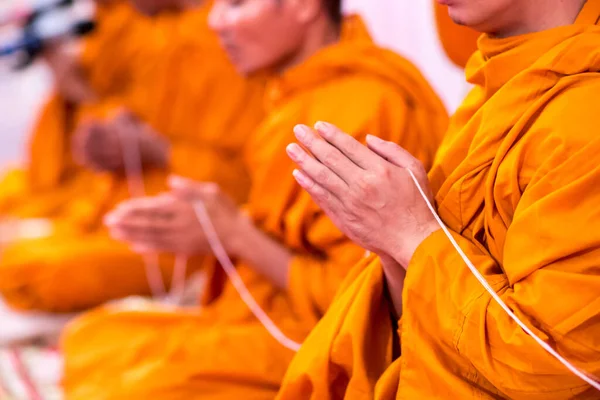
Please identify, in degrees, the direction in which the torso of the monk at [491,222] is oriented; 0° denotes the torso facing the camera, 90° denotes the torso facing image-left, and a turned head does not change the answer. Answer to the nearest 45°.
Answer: approximately 90°

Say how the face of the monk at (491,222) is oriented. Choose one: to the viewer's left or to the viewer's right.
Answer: to the viewer's left

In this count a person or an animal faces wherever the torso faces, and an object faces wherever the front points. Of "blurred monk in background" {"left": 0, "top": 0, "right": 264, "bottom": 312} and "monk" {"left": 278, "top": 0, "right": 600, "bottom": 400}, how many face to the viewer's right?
0

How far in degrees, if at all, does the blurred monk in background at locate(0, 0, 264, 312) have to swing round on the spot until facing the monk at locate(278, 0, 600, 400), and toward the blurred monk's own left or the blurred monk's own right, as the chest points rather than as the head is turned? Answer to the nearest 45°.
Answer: approximately 45° to the blurred monk's own left

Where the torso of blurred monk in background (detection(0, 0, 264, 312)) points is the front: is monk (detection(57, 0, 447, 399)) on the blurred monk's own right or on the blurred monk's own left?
on the blurred monk's own left

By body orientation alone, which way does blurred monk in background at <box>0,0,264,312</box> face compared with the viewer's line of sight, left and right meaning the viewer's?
facing the viewer and to the left of the viewer

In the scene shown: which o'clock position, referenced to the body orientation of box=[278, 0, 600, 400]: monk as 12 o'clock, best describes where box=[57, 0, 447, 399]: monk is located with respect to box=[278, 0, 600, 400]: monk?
box=[57, 0, 447, 399]: monk is roughly at 2 o'clock from box=[278, 0, 600, 400]: monk.
